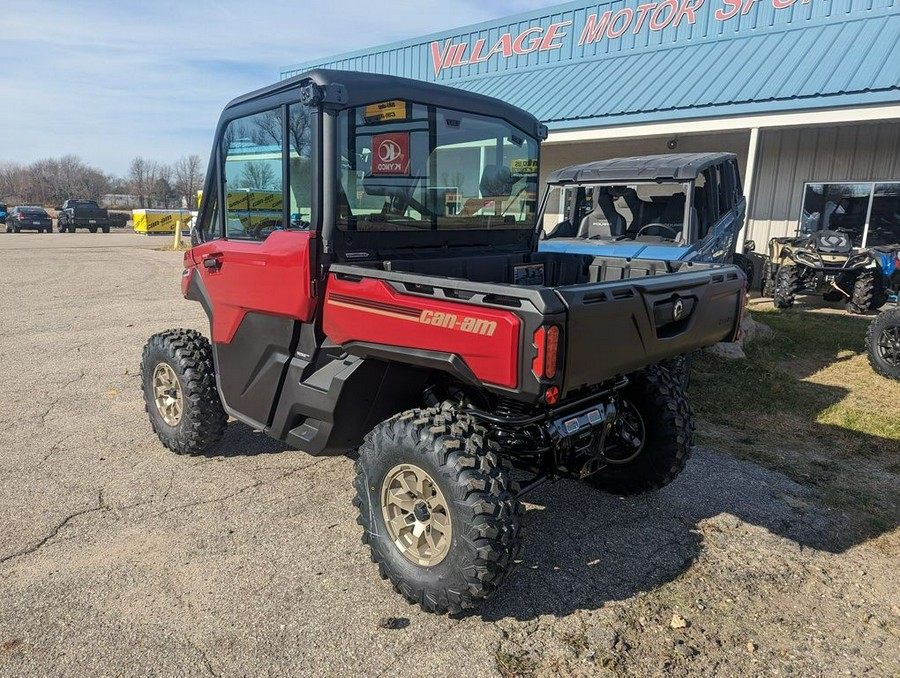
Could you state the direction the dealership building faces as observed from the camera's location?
facing the viewer and to the left of the viewer

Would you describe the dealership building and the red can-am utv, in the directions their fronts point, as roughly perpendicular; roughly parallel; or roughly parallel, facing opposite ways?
roughly perpendicular

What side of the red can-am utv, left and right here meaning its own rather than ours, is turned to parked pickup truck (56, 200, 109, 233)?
front

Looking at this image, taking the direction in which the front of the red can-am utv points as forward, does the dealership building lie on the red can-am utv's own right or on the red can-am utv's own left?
on the red can-am utv's own right

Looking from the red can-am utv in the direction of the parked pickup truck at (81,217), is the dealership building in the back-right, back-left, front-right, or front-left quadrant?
front-right

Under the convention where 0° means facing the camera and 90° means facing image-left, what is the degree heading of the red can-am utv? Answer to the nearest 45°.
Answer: approximately 135°

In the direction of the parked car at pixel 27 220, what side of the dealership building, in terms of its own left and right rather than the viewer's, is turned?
right

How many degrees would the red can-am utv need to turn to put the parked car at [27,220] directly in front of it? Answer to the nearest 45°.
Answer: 0° — it already faces it

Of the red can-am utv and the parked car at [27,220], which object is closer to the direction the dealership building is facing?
the red can-am utv

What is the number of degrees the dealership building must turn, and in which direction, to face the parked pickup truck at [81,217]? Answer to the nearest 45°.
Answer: approximately 90° to its right

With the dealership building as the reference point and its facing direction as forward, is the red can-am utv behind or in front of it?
in front

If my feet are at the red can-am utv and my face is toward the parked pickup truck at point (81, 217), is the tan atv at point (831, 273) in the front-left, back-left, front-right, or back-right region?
front-right

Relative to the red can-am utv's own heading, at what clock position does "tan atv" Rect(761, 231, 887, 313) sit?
The tan atv is roughly at 3 o'clock from the red can-am utv.

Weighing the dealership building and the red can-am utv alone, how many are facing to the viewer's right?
0

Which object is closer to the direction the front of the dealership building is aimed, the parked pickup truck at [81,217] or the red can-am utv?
the red can-am utv

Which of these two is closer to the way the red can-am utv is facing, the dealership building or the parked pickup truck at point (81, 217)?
the parked pickup truck
